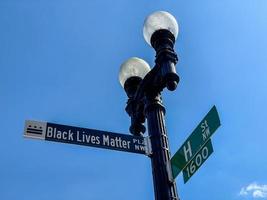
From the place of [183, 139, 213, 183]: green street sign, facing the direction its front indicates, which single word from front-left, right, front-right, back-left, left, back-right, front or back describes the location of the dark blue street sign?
front-right

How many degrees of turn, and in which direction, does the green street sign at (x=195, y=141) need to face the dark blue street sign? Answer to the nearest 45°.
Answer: approximately 45° to its right

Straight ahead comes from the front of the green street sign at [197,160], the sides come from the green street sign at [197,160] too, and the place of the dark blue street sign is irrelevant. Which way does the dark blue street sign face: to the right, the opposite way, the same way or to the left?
to the left

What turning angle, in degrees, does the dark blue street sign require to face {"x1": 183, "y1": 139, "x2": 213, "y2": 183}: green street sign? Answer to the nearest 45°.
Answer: approximately 45° to its left

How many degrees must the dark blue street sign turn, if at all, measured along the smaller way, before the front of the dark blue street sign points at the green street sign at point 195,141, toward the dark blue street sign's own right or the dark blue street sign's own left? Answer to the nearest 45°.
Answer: approximately 45° to the dark blue street sign's own left

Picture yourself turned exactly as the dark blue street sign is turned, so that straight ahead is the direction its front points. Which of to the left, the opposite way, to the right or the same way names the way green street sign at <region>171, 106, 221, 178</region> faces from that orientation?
to the right

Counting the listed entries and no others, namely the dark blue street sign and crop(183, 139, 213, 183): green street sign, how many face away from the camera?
0

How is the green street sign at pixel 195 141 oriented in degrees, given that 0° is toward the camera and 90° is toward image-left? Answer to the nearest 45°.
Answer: approximately 45°

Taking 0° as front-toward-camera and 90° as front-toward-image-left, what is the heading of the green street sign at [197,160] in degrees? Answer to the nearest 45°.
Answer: approximately 45°

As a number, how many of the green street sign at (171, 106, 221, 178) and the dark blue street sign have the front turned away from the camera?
0

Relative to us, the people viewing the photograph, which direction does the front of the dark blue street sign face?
facing the viewer and to the right of the viewer
